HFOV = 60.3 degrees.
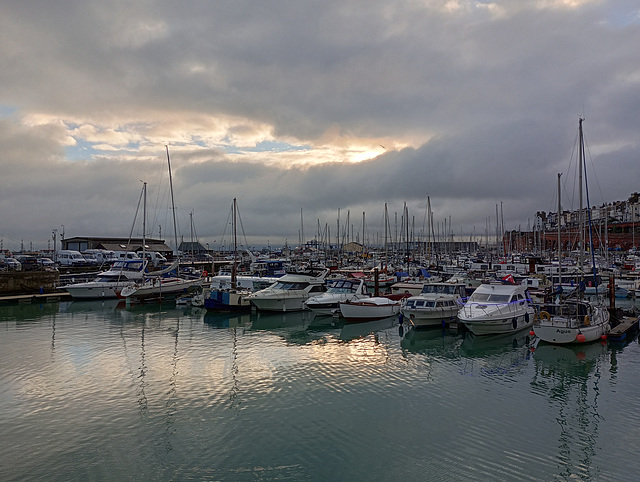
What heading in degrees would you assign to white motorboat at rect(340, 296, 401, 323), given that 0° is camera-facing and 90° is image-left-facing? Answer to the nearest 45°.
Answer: approximately 45°

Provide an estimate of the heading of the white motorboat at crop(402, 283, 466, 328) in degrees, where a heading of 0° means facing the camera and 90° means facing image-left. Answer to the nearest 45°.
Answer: approximately 45°

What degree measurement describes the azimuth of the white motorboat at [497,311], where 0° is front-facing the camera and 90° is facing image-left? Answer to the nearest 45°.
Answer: approximately 45°

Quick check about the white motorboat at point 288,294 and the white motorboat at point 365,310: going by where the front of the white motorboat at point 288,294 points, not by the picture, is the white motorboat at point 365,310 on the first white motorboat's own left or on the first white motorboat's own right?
on the first white motorboat's own left

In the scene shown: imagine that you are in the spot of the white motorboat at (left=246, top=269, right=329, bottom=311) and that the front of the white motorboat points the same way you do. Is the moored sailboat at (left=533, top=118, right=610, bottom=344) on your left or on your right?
on your left

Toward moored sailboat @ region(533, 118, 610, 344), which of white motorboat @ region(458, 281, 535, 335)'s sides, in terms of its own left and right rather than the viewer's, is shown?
left

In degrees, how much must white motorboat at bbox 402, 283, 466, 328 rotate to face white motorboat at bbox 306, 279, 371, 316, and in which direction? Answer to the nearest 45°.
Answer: approximately 90° to its right
